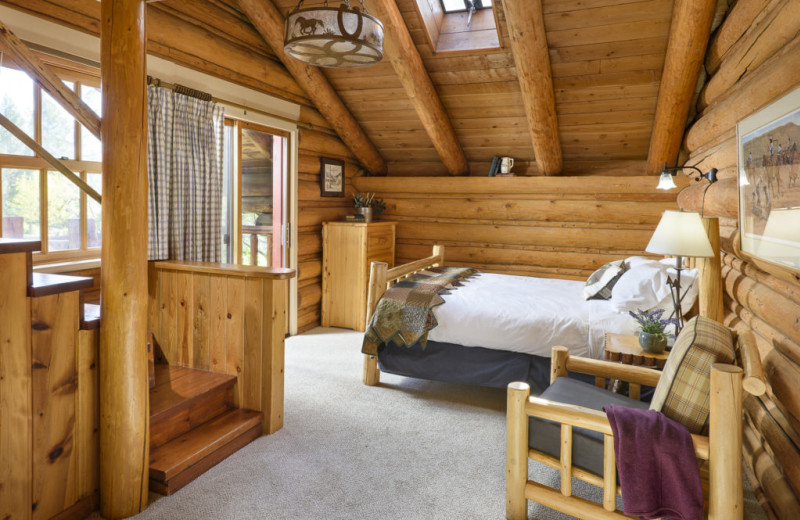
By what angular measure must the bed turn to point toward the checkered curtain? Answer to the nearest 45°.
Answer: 0° — it already faces it

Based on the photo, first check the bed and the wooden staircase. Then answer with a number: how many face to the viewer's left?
1

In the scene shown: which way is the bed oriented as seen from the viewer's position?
to the viewer's left

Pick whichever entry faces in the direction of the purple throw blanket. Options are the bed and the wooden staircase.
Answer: the wooden staircase

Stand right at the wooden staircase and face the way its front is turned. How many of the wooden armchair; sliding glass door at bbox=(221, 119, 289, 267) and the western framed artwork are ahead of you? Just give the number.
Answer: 2

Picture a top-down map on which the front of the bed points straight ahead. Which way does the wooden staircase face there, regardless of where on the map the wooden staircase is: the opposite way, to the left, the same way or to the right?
the opposite way

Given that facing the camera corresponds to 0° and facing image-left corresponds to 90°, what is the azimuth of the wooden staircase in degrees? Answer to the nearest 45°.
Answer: approximately 315°

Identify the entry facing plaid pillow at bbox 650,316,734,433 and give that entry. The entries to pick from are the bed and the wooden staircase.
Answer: the wooden staircase

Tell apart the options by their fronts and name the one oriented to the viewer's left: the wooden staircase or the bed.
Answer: the bed

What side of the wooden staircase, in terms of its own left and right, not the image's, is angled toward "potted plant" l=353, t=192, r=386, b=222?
left

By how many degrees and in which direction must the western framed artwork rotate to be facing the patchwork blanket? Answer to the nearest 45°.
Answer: approximately 45° to its right
